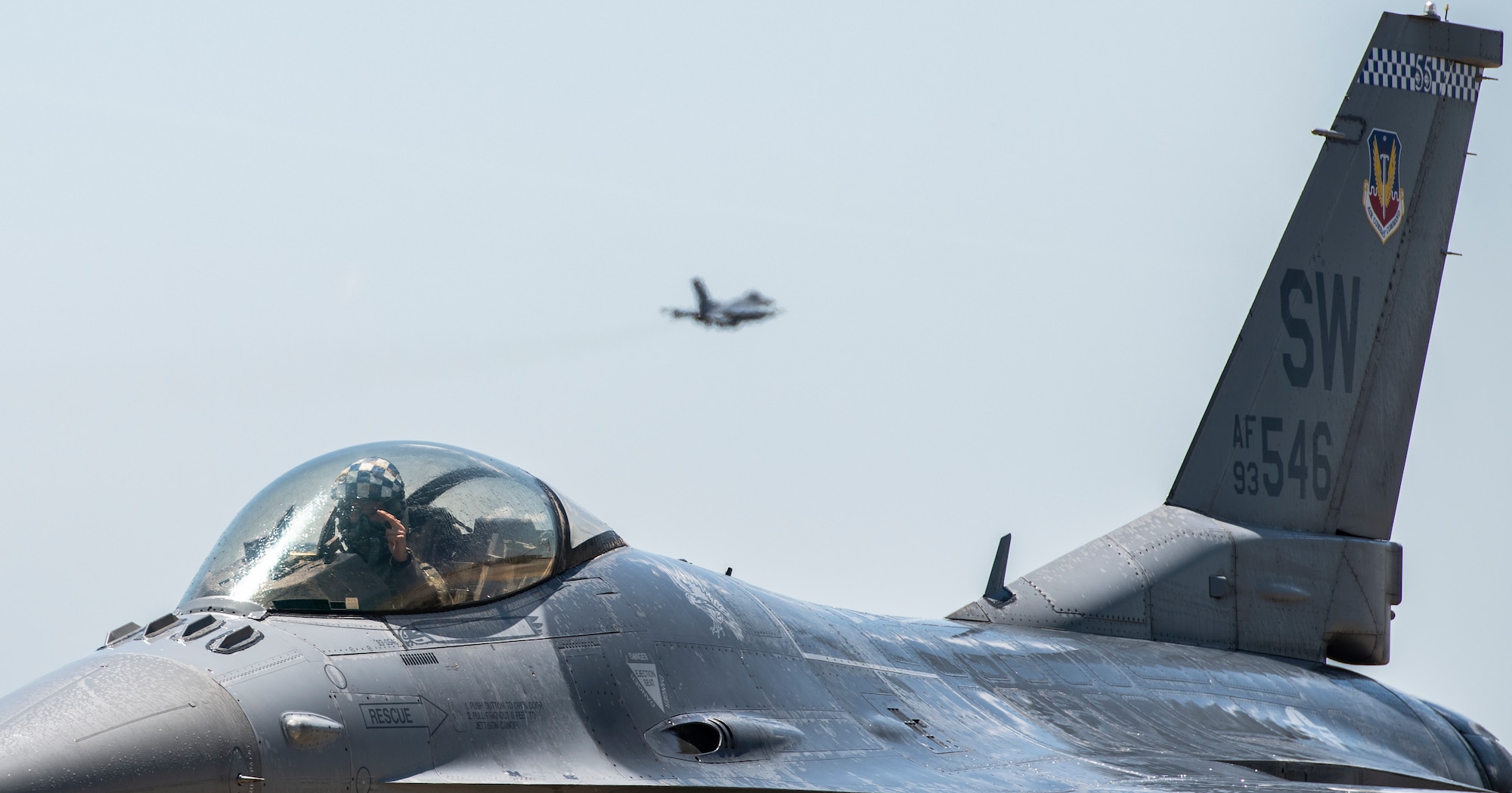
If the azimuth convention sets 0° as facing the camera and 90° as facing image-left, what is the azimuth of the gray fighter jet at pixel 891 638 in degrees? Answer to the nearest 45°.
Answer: approximately 45°
